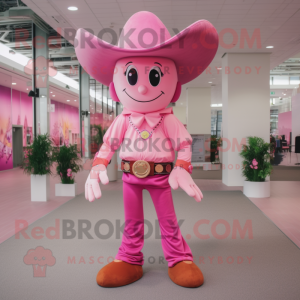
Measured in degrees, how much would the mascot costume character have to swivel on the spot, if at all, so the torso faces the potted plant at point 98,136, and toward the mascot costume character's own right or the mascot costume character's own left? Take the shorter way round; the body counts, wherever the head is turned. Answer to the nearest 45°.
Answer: approximately 180°

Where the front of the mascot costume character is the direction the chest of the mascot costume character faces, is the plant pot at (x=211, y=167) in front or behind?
behind

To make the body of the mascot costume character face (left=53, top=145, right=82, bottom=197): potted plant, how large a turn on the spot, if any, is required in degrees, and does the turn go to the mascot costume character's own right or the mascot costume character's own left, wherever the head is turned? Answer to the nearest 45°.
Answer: approximately 135° to the mascot costume character's own right

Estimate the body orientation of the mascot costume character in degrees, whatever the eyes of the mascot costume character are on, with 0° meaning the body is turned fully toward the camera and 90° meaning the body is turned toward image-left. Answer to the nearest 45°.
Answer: approximately 0°

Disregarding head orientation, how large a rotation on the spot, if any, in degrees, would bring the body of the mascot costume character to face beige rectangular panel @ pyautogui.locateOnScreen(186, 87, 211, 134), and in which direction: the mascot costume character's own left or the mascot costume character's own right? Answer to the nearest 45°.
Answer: approximately 180°

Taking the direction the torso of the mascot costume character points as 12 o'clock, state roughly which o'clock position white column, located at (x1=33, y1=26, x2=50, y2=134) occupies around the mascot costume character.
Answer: The white column is roughly at 5 o'clock from the mascot costume character.

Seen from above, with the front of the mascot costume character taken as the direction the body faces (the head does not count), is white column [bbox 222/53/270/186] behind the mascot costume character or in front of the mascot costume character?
behind

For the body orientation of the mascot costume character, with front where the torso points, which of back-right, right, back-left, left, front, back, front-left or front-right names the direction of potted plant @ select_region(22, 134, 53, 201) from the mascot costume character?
back-right

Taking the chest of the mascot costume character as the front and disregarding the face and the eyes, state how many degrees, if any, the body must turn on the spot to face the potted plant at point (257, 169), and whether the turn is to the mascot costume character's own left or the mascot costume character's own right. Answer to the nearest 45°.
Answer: approximately 135° to the mascot costume character's own left
